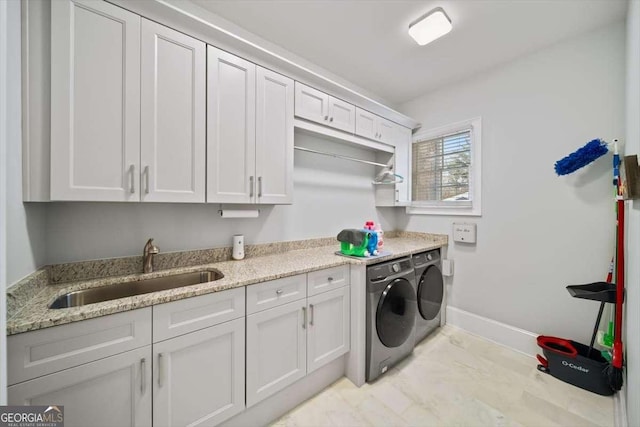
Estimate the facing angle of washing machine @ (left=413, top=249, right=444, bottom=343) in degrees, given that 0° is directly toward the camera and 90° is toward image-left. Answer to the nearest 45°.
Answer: approximately 315°

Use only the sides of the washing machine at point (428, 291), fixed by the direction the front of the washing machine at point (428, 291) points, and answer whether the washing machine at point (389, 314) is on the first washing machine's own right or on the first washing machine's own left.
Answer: on the first washing machine's own right

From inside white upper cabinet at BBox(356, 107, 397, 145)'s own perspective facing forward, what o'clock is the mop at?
The mop is roughly at 11 o'clock from the white upper cabinet.

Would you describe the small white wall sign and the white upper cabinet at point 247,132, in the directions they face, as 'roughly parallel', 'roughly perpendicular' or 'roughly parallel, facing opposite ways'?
roughly perpendicular

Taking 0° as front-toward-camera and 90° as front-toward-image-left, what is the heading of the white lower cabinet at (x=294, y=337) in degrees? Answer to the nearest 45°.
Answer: approximately 315°

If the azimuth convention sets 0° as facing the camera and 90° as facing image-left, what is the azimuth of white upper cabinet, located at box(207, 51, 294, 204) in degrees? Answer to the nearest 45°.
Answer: approximately 315°

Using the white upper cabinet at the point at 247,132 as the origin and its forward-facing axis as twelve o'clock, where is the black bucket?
The black bucket is roughly at 11 o'clock from the white upper cabinet.

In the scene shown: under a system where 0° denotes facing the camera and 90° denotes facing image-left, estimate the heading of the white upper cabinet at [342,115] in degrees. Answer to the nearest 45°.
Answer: approximately 315°

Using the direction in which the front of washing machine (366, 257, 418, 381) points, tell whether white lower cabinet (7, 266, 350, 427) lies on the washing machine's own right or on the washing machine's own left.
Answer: on the washing machine's own right

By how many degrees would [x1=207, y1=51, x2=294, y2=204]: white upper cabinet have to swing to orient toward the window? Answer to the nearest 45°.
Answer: approximately 45° to its left

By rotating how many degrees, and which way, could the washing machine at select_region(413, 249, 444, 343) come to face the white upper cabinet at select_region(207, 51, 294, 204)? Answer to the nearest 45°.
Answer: approximately 90° to its right

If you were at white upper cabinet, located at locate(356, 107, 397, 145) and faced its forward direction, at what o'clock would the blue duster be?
The blue duster is roughly at 11 o'clock from the white upper cabinet.
